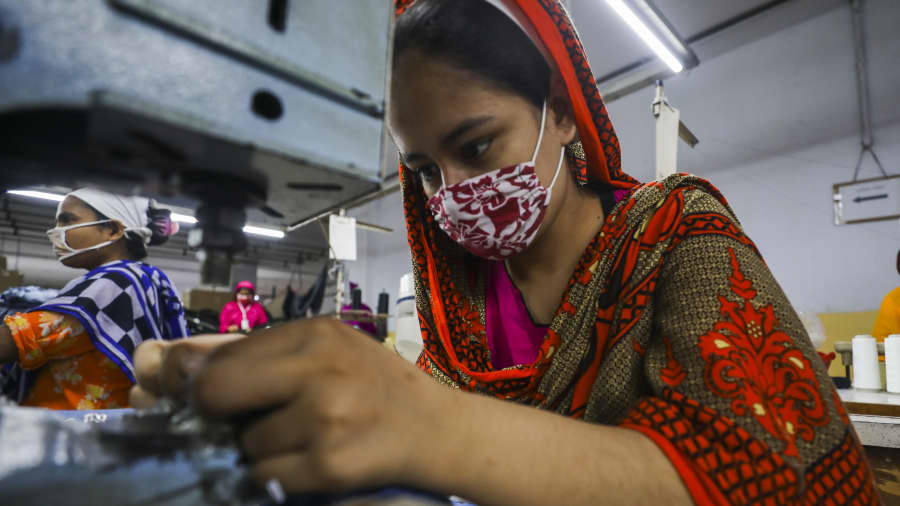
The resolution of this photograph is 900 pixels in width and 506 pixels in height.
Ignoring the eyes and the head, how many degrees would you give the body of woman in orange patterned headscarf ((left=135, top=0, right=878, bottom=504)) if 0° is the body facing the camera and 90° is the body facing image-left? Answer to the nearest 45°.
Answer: approximately 45°

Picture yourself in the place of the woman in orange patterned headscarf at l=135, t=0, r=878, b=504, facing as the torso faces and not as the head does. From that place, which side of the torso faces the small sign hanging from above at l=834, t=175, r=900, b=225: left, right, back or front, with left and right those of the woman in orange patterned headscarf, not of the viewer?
back

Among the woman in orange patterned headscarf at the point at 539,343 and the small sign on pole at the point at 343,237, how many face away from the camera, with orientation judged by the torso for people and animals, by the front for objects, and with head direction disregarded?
0

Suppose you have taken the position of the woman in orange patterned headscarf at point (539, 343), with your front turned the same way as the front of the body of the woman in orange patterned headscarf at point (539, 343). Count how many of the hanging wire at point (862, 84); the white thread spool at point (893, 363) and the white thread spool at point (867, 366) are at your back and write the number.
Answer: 3

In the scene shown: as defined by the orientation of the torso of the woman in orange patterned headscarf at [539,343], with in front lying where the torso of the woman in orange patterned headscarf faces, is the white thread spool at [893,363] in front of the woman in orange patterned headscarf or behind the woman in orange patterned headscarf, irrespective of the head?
behind

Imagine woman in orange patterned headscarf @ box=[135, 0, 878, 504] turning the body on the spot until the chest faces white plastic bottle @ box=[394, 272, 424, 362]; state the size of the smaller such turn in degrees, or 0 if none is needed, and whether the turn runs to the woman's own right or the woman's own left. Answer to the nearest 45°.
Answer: approximately 135° to the woman's own right

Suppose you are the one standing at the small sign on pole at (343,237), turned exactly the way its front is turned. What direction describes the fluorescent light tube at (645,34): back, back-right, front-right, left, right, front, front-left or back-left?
left

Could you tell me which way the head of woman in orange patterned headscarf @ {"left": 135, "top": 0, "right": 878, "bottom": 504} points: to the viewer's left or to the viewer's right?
to the viewer's left

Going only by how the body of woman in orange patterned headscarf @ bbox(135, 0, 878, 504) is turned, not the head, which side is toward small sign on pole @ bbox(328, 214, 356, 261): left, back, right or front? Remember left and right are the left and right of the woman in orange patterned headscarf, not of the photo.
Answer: right

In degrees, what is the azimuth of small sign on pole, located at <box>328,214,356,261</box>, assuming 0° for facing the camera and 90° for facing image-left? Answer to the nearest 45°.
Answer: approximately 0°

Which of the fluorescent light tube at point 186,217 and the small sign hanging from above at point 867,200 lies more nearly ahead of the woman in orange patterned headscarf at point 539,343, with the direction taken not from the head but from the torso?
the fluorescent light tube
